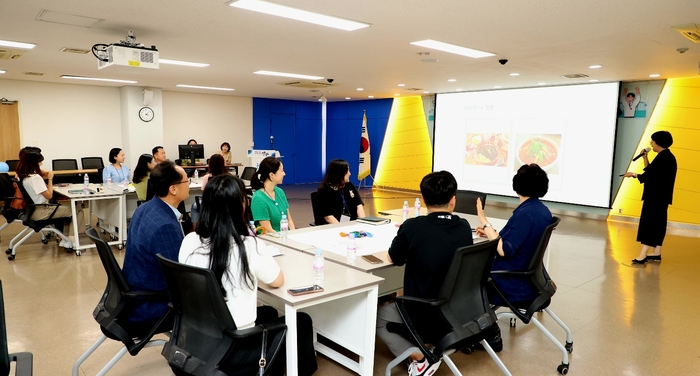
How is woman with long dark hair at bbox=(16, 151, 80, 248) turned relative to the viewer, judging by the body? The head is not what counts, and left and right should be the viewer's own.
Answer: facing to the right of the viewer

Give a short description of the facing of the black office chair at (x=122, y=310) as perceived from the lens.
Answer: facing away from the viewer and to the right of the viewer

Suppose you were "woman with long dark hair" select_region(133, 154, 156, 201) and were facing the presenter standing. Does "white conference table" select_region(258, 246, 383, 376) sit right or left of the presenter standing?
right

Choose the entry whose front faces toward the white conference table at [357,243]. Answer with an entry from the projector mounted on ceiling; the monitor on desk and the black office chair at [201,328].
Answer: the black office chair

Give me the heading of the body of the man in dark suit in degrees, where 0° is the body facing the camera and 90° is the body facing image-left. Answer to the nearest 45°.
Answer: approximately 225°

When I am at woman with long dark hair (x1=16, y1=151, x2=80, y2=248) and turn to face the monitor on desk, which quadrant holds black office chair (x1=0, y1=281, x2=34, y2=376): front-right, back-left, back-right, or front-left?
back-right

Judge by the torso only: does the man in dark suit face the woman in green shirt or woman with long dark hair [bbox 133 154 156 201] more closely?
the woman in green shirt

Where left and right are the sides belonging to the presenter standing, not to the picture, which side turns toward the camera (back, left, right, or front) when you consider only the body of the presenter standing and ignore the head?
left

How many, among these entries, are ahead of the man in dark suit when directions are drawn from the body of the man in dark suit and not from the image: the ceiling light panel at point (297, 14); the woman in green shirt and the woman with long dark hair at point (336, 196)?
3

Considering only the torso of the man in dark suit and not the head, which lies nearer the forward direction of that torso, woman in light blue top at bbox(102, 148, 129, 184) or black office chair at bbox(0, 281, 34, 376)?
the woman in light blue top

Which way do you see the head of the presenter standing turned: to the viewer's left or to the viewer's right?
to the viewer's left

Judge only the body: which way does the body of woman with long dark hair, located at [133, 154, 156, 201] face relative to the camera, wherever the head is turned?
to the viewer's right

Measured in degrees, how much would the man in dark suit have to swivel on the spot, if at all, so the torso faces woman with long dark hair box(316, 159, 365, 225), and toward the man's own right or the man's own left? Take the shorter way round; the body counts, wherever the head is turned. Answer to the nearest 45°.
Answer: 0° — they already face them
